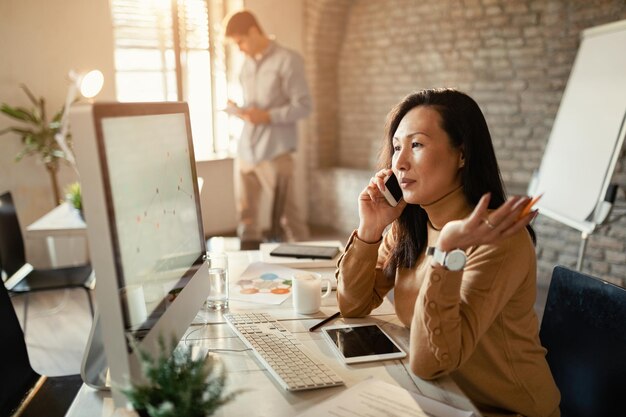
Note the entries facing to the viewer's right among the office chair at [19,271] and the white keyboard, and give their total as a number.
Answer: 2

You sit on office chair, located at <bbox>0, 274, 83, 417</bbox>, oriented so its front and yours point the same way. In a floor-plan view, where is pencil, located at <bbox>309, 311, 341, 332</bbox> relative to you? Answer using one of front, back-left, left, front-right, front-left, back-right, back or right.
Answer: front-right

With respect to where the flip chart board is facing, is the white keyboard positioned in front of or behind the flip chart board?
in front

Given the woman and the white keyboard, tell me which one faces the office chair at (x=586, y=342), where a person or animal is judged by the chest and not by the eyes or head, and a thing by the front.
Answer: the white keyboard

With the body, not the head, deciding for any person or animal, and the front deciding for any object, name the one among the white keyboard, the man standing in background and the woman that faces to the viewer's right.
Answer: the white keyboard

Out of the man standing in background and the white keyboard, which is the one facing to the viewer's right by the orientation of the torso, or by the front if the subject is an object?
the white keyboard

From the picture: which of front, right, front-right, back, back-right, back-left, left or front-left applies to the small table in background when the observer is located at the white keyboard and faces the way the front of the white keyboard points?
back-left

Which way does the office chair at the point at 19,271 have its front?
to the viewer's right

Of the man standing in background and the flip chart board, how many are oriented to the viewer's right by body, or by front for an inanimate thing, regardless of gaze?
0

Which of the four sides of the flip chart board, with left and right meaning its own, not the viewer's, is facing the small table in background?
front

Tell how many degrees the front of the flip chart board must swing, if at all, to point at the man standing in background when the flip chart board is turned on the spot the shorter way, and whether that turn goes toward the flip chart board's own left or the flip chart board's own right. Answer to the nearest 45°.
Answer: approximately 45° to the flip chart board's own right
